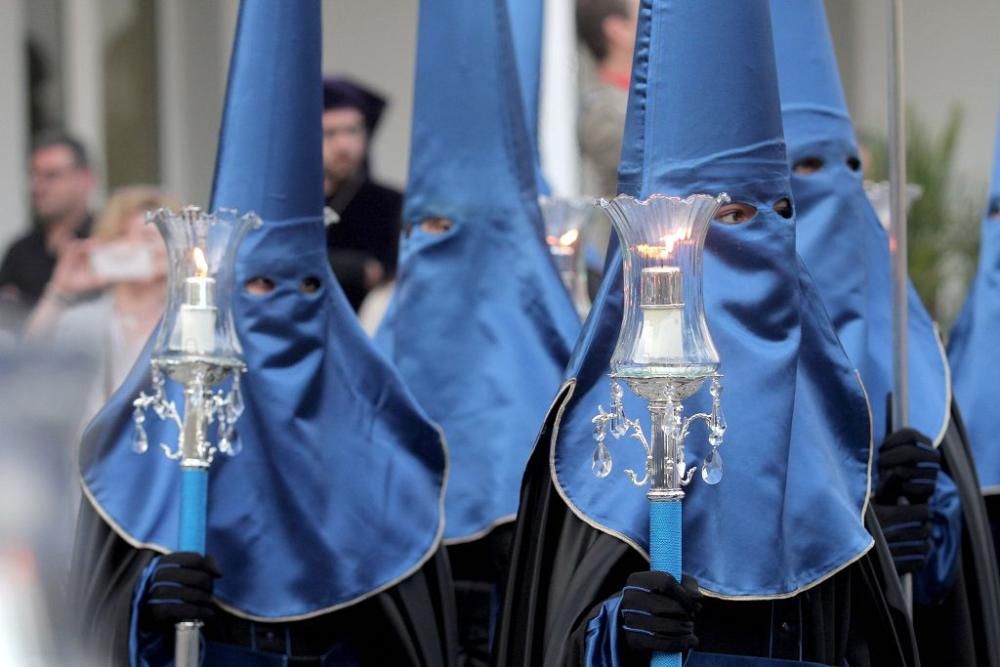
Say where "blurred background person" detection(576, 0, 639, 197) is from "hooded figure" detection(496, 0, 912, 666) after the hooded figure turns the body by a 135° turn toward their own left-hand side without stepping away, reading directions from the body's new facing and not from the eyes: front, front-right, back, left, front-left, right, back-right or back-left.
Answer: front

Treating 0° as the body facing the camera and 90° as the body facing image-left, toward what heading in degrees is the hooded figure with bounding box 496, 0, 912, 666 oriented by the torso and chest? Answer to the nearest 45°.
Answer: approximately 315°

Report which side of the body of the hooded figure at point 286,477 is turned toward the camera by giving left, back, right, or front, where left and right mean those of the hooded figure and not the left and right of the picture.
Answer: front

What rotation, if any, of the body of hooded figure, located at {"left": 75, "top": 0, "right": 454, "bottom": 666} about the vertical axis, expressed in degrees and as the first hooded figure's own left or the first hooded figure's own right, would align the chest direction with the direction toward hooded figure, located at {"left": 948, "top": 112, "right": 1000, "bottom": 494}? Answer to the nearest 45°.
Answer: approximately 90° to the first hooded figure's own left

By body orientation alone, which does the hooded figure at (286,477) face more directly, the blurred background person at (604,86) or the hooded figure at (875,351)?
the hooded figure

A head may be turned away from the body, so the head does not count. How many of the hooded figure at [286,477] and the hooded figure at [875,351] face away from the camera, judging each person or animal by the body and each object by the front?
0

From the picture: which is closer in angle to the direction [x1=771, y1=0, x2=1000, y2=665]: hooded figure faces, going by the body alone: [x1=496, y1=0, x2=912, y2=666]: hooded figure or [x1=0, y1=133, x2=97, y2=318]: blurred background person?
the hooded figure
